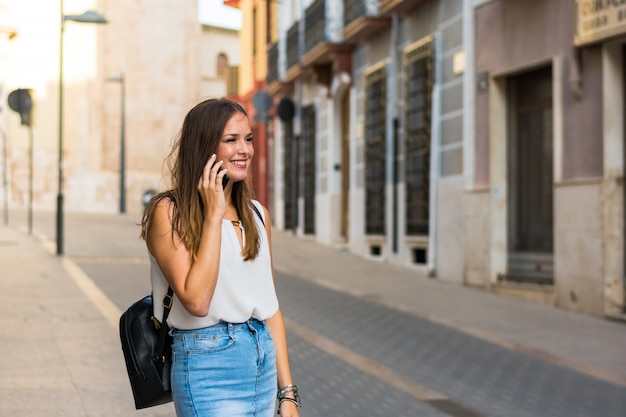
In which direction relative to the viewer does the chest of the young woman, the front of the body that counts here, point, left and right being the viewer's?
facing the viewer and to the right of the viewer

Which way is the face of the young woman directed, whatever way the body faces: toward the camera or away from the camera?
toward the camera
